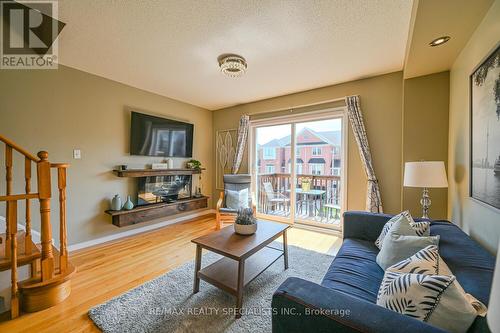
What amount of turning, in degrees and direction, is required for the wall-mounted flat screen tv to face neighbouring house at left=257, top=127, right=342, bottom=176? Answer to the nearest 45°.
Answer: approximately 45° to its left

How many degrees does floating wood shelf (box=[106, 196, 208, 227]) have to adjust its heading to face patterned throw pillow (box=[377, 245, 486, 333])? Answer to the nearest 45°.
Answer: approximately 45° to its right

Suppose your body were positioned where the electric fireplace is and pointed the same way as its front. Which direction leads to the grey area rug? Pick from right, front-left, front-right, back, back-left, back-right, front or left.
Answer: front-right

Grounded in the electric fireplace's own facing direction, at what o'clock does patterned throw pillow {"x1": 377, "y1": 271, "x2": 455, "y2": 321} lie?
The patterned throw pillow is roughly at 1 o'clock from the electric fireplace.

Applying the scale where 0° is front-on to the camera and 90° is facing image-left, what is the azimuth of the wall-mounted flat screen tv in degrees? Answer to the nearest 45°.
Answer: approximately 315°

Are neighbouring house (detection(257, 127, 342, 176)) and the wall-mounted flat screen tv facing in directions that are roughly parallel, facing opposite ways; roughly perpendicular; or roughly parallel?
roughly perpendicular

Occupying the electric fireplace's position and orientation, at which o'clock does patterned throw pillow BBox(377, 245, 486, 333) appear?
The patterned throw pillow is roughly at 1 o'clock from the electric fireplace.
